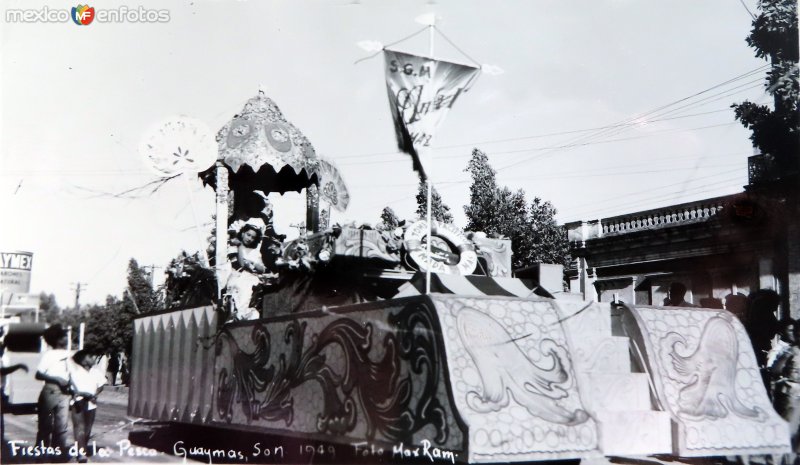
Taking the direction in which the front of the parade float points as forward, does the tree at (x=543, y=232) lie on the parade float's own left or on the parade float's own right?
on the parade float's own left

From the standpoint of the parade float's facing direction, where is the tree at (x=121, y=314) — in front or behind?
behind

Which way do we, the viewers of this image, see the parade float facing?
facing the viewer and to the right of the viewer

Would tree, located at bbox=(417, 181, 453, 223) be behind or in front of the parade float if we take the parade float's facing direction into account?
behind

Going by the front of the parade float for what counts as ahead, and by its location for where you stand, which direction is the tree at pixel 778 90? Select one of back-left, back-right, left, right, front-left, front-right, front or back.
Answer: left

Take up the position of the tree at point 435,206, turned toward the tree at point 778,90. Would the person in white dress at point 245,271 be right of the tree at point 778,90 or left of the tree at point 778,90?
right
